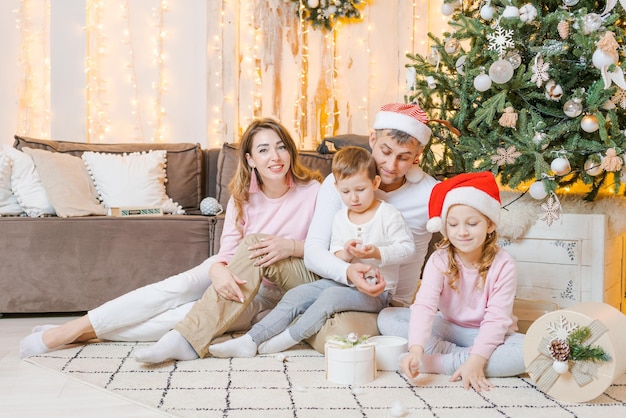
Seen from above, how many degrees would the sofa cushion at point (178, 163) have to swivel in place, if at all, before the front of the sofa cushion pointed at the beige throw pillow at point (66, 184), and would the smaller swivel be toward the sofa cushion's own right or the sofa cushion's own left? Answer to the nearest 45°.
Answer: approximately 45° to the sofa cushion's own right

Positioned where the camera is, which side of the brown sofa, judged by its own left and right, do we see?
front

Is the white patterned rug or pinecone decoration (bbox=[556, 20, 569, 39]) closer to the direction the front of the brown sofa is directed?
the white patterned rug

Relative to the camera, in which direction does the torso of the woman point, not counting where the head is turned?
toward the camera

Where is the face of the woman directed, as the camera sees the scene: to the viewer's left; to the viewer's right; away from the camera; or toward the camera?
toward the camera

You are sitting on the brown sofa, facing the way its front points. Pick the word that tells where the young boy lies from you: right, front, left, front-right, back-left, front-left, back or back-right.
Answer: front-left

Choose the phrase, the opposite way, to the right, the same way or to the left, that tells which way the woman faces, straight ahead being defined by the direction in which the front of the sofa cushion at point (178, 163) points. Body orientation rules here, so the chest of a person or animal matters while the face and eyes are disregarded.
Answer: the same way

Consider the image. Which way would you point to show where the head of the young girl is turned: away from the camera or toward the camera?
toward the camera

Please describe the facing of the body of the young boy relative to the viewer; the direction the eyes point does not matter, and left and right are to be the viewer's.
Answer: facing the viewer and to the left of the viewer

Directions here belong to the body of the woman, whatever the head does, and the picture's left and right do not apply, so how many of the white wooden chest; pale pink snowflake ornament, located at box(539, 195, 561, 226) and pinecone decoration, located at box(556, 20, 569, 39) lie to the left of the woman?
3

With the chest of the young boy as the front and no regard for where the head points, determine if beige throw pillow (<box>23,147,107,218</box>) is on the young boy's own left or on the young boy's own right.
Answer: on the young boy's own right

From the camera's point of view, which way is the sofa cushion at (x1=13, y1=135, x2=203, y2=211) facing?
toward the camera
